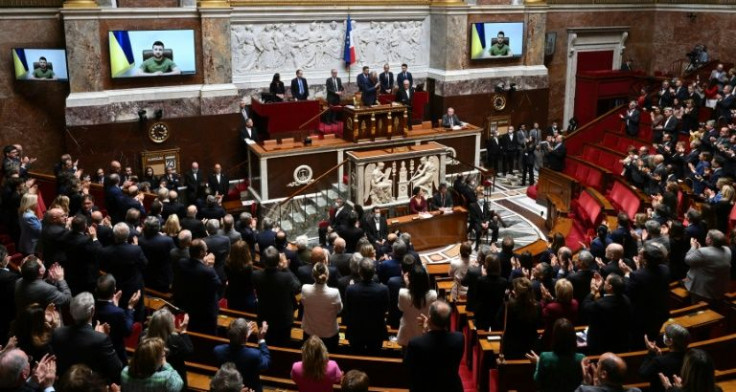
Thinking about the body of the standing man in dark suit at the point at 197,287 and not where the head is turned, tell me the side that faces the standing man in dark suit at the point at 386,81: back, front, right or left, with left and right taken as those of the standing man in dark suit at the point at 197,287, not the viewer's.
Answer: front

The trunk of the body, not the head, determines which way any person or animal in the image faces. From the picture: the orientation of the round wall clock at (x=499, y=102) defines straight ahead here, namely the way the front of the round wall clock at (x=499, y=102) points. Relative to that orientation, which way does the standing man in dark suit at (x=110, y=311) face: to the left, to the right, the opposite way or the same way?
the opposite way

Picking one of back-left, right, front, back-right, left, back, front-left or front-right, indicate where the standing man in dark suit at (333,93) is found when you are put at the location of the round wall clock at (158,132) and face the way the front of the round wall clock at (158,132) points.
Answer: left

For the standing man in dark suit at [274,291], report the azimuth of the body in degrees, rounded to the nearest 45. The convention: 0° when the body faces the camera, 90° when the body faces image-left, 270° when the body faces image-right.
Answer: approximately 180°

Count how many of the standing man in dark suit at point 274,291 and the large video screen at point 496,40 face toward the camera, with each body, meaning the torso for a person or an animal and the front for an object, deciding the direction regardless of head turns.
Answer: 1

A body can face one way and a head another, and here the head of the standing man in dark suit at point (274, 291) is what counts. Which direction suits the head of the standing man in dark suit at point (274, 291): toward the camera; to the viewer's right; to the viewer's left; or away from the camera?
away from the camera

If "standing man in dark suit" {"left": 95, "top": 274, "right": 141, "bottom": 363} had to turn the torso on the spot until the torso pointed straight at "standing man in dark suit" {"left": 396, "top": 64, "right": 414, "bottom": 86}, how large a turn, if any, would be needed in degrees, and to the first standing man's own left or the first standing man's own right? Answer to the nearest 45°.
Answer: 0° — they already face them

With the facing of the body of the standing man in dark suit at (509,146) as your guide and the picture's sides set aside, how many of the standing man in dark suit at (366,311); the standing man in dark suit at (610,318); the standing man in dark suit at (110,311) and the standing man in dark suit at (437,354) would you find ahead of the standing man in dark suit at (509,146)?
4

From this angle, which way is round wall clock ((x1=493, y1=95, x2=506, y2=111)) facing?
toward the camera

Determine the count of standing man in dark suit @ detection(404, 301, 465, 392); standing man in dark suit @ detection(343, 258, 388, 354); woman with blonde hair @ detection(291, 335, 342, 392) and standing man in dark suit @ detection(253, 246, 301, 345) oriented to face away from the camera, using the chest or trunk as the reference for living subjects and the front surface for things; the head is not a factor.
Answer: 4

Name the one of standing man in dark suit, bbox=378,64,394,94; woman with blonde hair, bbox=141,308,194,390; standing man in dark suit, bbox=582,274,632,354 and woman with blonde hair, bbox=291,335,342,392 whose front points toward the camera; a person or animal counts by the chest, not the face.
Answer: standing man in dark suit, bbox=378,64,394,94

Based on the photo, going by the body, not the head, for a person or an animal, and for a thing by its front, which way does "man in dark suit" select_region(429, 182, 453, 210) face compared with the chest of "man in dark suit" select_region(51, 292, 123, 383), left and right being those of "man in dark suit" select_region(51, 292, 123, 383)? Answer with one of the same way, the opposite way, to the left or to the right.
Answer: the opposite way

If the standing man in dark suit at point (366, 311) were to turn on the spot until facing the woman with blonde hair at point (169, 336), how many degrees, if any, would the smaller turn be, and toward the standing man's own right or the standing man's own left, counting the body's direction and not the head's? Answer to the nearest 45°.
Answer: approximately 135° to the standing man's own left

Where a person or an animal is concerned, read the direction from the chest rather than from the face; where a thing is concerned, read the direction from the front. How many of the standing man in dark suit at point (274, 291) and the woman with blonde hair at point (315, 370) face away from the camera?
2

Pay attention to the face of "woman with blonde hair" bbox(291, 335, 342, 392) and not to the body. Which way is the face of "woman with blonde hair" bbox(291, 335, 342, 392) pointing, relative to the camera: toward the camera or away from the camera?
away from the camera

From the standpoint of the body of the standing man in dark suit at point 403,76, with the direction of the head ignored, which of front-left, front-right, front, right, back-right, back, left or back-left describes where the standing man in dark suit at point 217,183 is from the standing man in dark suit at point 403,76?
front-right

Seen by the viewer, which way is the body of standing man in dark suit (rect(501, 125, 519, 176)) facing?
toward the camera
